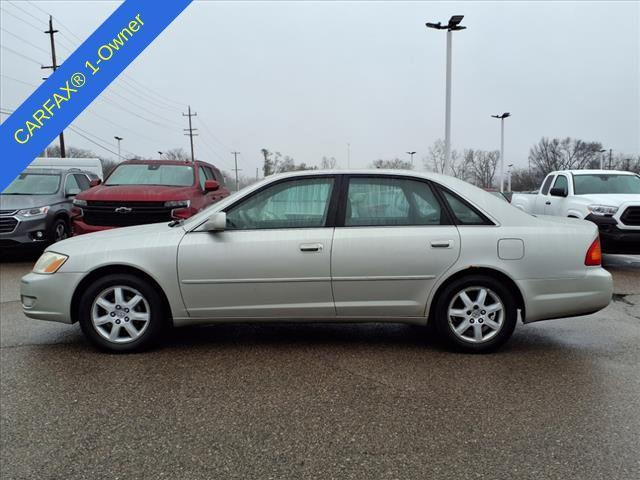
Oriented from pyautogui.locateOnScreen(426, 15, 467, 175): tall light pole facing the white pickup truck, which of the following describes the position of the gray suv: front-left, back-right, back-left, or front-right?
front-right

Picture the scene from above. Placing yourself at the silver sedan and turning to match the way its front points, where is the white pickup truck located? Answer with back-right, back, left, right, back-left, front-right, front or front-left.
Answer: back-right

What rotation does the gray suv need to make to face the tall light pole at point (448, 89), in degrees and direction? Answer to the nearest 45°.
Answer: approximately 135° to its left

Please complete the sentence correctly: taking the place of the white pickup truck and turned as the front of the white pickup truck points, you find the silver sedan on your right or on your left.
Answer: on your right

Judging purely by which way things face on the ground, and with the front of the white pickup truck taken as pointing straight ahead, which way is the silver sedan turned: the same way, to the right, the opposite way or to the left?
to the right

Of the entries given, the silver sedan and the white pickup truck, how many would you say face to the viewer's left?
1

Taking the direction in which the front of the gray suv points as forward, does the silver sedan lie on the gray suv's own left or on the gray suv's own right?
on the gray suv's own left

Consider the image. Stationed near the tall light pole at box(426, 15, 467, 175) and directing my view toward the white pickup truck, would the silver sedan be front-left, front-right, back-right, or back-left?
front-right

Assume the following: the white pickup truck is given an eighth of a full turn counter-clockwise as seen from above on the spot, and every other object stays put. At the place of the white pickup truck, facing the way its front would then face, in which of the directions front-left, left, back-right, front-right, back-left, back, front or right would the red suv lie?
back-right

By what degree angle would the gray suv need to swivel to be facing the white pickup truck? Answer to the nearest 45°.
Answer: approximately 90° to its left

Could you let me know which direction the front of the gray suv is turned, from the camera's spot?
facing the viewer and to the left of the viewer

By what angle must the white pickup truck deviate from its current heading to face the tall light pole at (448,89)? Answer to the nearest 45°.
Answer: approximately 180°

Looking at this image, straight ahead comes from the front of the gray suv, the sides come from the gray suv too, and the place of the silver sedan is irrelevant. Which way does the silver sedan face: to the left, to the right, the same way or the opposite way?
to the right

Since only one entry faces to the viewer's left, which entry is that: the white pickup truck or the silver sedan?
the silver sedan

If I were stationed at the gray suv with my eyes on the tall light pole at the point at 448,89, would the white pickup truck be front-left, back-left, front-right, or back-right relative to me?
front-right

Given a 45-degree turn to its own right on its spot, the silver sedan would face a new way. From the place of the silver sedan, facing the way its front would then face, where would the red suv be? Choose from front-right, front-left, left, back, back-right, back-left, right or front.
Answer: front

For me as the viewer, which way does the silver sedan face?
facing to the left of the viewer

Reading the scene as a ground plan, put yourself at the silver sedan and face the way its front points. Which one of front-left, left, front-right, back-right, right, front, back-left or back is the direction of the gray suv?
front-right

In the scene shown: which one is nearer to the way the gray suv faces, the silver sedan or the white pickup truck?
the silver sedan

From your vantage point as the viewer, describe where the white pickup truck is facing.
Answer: facing the viewer and to the right of the viewer
